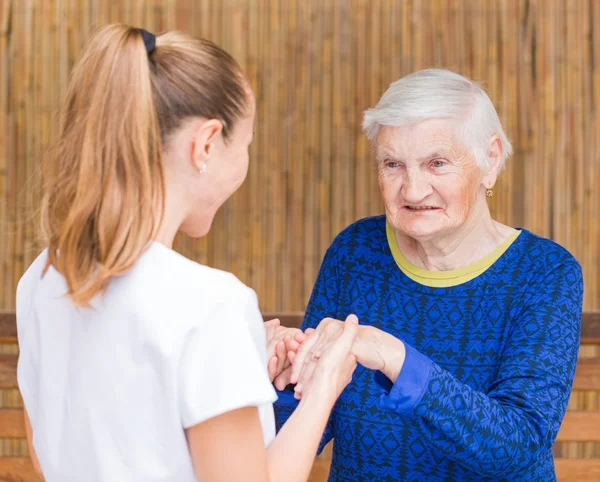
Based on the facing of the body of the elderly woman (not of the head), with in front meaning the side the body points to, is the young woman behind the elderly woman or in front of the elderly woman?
in front

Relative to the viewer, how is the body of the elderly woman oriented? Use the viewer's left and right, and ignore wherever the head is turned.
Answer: facing the viewer and to the left of the viewer

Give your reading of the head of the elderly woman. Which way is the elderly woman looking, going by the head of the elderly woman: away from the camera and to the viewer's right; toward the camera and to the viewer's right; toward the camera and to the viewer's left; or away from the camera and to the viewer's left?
toward the camera and to the viewer's left

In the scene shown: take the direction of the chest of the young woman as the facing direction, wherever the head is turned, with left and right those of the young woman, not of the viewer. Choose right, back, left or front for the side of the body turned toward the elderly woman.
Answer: front

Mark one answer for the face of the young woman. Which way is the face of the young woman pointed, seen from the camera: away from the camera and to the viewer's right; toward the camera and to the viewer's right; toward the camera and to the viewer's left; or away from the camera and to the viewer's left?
away from the camera and to the viewer's right

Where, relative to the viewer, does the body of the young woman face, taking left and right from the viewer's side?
facing away from the viewer and to the right of the viewer

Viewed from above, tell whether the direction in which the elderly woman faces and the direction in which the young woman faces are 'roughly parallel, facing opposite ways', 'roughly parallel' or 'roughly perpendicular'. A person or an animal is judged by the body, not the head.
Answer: roughly parallel, facing opposite ways
